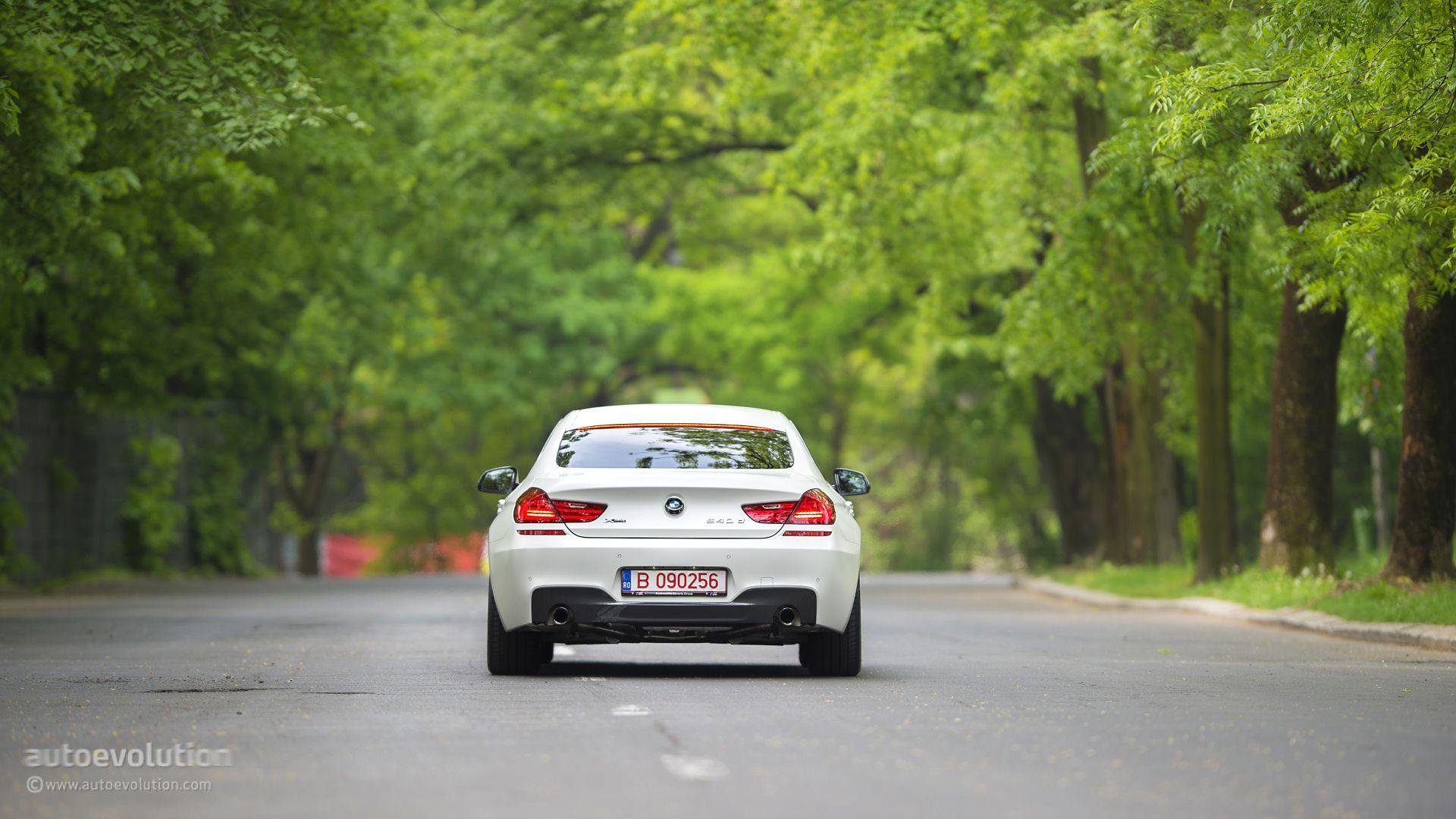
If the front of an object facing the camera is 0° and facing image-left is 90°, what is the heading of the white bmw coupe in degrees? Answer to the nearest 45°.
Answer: approximately 180°
